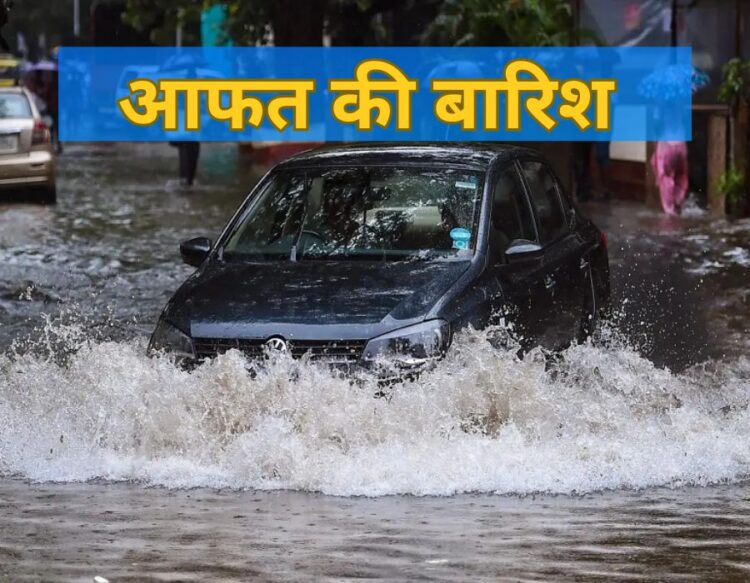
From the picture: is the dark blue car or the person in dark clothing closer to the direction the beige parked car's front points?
the person in dark clothing

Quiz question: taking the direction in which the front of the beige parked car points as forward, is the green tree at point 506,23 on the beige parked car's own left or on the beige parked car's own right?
on the beige parked car's own right

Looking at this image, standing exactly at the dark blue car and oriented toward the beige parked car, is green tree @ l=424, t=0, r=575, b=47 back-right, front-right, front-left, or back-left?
front-right

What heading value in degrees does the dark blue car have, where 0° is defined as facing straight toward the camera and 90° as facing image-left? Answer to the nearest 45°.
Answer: approximately 45°

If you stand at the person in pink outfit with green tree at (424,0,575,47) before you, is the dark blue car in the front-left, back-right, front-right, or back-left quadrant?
back-left

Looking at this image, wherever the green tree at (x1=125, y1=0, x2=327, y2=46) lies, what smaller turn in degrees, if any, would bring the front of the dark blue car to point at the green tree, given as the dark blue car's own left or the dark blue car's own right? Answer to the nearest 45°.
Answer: approximately 135° to the dark blue car's own right

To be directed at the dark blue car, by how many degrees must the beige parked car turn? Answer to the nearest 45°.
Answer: approximately 180°

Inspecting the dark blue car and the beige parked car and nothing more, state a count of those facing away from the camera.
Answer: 1

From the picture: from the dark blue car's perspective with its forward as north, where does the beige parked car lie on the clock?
The beige parked car is roughly at 4 o'clock from the dark blue car.

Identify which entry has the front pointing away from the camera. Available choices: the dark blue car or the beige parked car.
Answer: the beige parked car

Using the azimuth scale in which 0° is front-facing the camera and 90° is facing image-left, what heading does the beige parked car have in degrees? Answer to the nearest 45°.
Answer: approximately 180°

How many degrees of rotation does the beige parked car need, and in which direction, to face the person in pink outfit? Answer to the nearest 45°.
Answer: approximately 135° to its right

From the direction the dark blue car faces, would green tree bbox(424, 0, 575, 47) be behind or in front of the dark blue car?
behind
